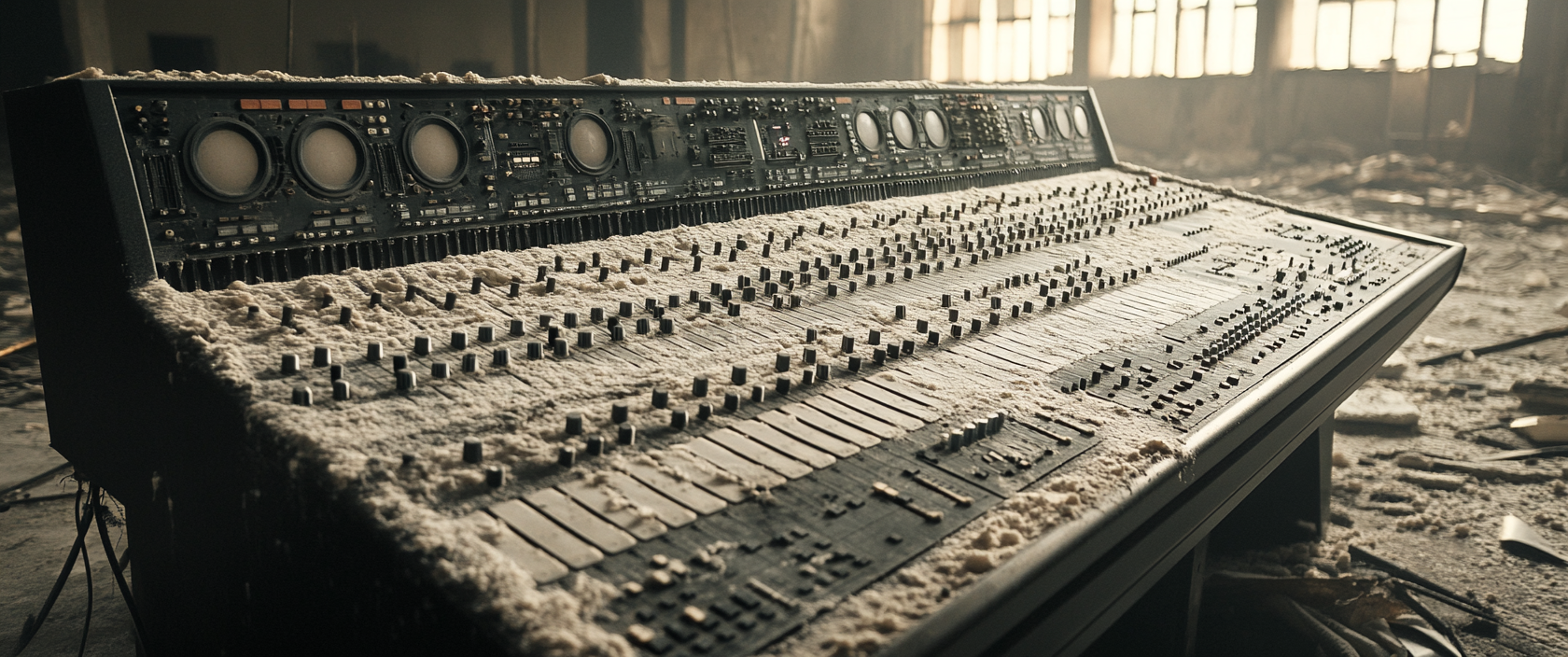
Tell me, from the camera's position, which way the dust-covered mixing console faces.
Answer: facing the viewer and to the right of the viewer
